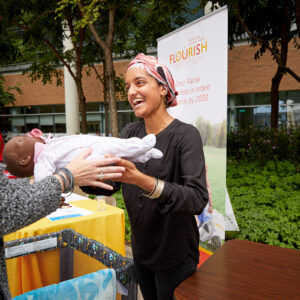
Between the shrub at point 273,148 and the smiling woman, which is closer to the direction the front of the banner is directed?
the smiling woman

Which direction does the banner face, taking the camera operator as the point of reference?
facing the viewer and to the left of the viewer

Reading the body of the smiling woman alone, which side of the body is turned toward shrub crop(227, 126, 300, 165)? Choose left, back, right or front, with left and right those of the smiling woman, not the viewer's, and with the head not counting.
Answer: back

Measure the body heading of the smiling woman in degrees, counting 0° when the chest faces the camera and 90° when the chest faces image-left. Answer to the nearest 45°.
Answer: approximately 45°

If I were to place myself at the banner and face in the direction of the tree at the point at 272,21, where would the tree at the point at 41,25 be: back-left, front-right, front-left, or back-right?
front-left

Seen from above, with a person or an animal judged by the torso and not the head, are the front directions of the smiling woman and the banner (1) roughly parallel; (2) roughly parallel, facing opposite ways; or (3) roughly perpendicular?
roughly parallel

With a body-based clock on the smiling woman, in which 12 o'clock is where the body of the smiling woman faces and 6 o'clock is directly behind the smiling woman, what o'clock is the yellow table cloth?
The yellow table cloth is roughly at 3 o'clock from the smiling woman.

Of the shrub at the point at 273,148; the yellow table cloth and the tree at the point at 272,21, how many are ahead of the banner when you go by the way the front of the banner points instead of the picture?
1

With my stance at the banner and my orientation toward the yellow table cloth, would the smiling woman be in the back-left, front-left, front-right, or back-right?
front-left

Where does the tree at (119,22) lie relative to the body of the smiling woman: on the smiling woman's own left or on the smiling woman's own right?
on the smiling woman's own right

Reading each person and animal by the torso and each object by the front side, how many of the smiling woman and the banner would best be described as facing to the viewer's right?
0

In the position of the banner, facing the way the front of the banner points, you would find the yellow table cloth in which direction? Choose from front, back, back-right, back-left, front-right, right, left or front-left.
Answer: front

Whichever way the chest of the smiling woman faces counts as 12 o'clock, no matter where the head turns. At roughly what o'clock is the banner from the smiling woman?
The banner is roughly at 5 o'clock from the smiling woman.

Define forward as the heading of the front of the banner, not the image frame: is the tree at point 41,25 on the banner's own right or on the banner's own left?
on the banner's own right
